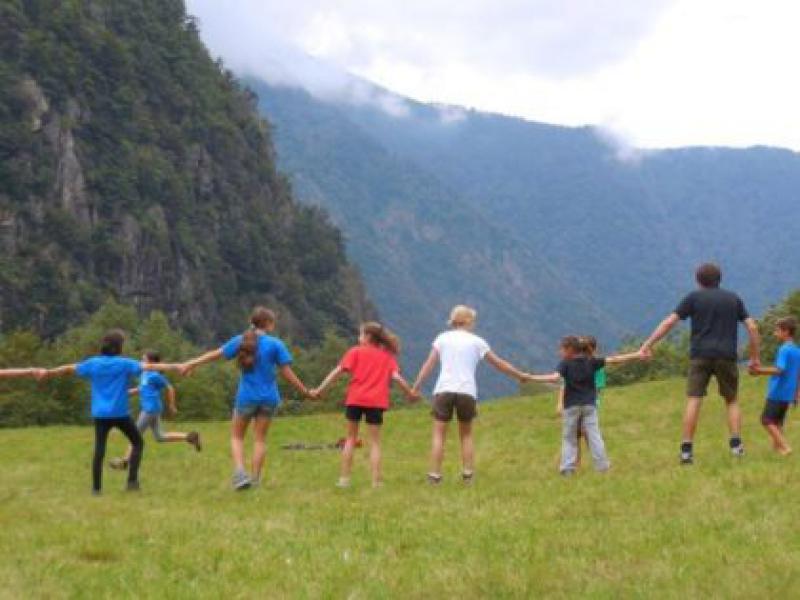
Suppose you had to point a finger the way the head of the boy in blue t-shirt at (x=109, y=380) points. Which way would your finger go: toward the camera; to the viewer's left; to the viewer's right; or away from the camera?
away from the camera

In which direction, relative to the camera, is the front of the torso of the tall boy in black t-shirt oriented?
away from the camera

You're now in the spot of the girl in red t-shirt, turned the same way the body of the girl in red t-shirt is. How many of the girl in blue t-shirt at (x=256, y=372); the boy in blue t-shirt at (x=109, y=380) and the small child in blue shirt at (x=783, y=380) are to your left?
2

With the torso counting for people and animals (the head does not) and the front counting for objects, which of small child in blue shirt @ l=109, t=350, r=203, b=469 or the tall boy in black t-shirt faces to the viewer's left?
the small child in blue shirt

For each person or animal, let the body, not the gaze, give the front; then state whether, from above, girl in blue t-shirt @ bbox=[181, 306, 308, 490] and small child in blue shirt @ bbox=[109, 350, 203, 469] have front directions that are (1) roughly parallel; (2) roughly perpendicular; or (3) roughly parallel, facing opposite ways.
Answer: roughly perpendicular

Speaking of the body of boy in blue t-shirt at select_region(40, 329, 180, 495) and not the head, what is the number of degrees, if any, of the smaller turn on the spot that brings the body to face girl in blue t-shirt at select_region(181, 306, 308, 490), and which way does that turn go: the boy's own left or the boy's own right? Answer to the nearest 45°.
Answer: approximately 90° to the boy's own right

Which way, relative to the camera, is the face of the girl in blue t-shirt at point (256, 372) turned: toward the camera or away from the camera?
away from the camera

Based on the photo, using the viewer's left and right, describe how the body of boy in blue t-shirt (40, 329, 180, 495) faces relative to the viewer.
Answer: facing away from the viewer

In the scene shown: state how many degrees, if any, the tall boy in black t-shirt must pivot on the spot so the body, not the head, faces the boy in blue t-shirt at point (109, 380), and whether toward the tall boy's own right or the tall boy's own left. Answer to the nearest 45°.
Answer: approximately 90° to the tall boy's own left

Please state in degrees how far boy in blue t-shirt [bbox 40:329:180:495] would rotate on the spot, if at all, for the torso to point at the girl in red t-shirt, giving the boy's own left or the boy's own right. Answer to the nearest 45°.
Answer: approximately 90° to the boy's own right

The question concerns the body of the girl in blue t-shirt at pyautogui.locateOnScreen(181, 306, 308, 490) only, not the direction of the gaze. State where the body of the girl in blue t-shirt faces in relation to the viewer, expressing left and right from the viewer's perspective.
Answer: facing away from the viewer

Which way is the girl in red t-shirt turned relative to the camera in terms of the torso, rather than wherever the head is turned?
away from the camera

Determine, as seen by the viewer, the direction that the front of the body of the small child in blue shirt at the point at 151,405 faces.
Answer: to the viewer's left

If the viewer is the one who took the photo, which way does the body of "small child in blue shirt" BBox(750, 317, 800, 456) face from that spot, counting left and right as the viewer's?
facing to the left of the viewer

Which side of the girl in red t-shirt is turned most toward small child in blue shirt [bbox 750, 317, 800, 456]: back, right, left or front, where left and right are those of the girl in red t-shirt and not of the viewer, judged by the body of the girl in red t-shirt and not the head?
right
